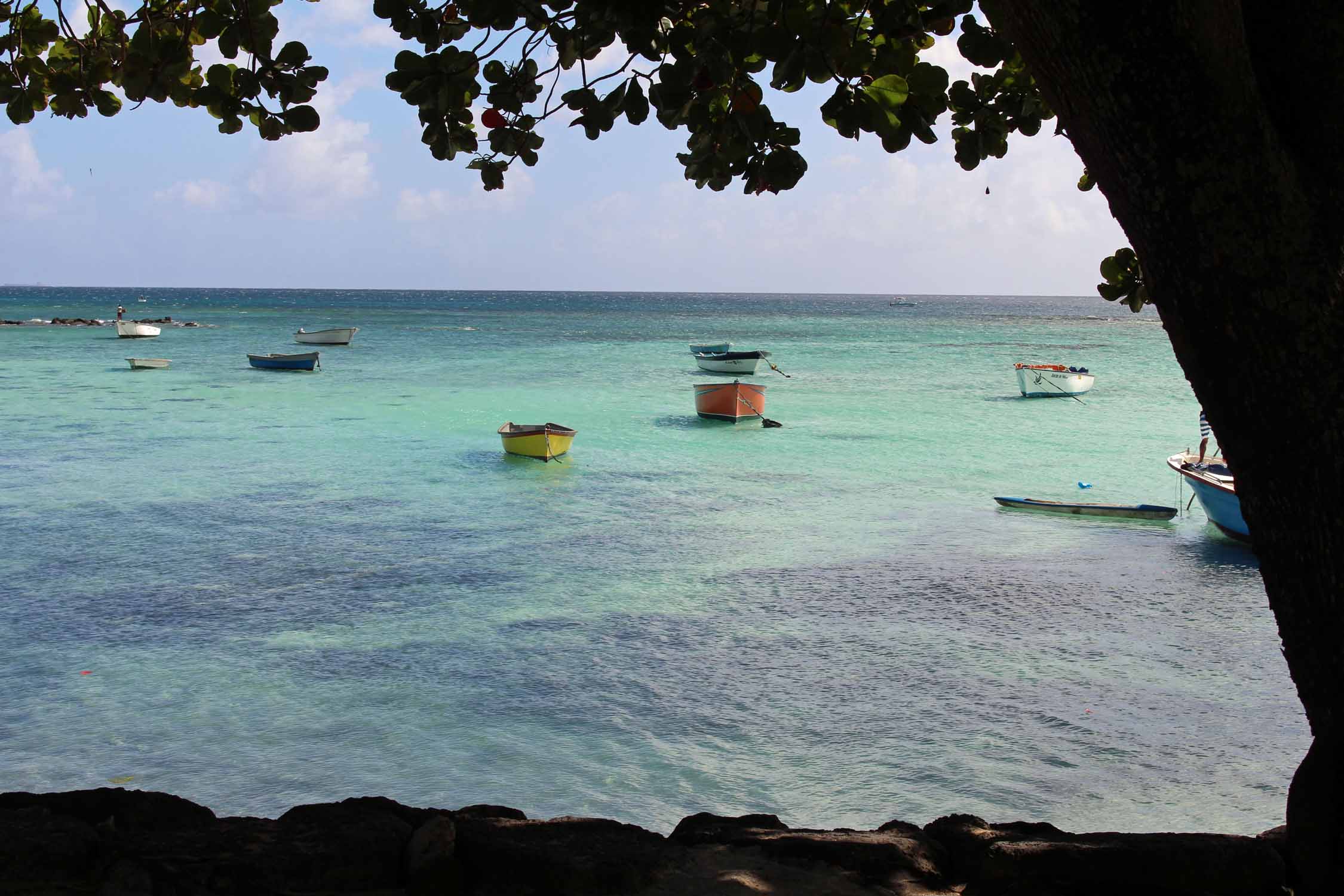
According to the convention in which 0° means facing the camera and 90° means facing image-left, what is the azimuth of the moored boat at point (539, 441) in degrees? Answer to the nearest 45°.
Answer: approximately 315°

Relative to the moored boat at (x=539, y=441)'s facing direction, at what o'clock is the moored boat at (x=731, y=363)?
the moored boat at (x=731, y=363) is roughly at 8 o'clock from the moored boat at (x=539, y=441).

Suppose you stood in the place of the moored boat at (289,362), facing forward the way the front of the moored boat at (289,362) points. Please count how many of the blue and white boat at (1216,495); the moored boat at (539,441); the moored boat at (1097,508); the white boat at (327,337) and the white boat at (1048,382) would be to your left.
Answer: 1

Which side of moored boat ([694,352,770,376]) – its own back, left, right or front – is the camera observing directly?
right

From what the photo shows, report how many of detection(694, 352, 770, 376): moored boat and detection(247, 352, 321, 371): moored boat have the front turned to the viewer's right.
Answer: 2

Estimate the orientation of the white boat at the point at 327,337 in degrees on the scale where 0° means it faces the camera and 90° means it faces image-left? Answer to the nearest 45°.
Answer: approximately 270°

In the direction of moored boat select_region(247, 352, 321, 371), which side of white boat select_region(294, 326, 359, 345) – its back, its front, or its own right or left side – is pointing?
right

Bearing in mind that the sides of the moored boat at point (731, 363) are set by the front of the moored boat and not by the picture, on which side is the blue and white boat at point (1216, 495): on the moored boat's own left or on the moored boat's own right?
on the moored boat's own right

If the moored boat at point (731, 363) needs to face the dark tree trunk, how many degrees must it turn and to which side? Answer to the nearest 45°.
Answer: approximately 90° to its right

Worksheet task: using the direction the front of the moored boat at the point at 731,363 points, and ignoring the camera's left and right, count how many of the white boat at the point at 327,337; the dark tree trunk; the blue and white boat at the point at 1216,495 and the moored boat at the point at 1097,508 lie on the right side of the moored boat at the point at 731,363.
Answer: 3

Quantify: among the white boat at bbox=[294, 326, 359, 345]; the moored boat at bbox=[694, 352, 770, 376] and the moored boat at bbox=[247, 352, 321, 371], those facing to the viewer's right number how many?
3

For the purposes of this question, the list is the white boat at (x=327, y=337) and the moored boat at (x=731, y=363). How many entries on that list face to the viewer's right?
2

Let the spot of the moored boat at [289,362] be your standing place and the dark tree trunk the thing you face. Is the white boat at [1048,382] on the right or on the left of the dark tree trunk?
left

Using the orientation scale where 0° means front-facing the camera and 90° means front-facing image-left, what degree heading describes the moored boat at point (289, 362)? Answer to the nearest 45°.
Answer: approximately 270°

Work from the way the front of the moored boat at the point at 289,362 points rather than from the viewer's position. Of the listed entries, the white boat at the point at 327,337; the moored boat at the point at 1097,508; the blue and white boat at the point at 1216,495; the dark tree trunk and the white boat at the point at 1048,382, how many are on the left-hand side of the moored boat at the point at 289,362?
1
